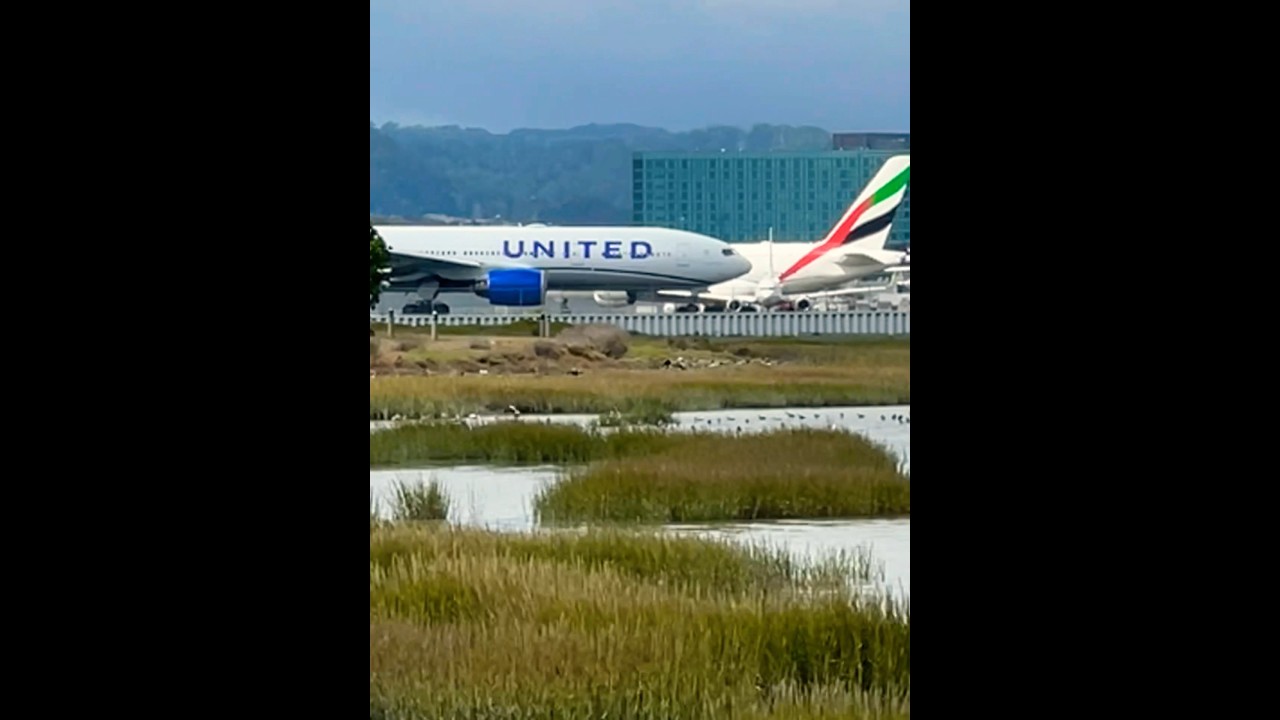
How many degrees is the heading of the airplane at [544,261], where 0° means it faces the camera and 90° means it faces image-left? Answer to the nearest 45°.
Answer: approximately 270°

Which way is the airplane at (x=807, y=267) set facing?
to the viewer's left

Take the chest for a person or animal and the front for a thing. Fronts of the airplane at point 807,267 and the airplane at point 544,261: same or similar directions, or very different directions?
very different directions

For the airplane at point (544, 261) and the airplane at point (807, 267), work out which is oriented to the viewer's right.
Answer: the airplane at point (544, 261)

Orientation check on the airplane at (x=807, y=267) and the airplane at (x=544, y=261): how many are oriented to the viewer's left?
1
